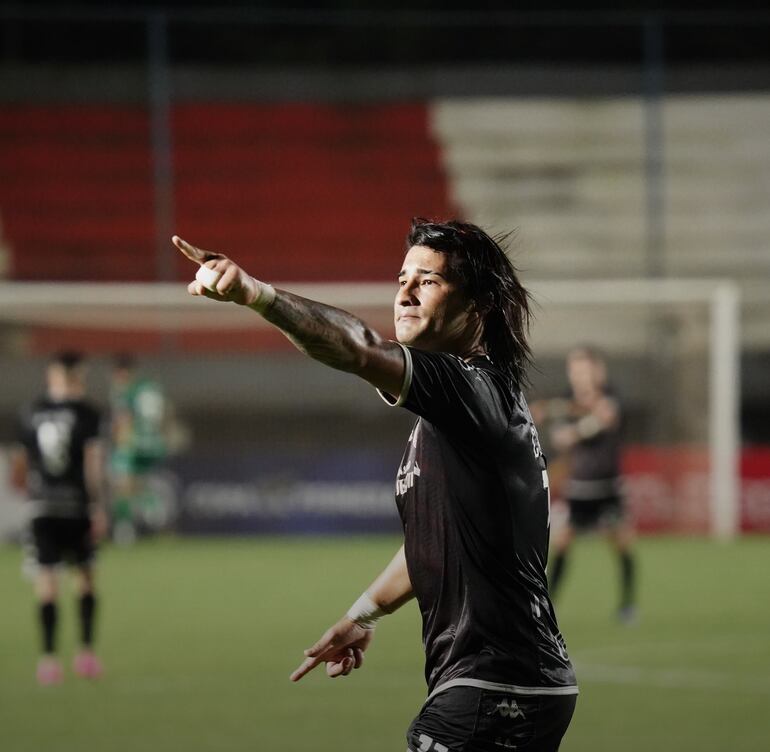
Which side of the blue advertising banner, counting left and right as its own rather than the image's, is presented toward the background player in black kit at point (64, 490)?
front

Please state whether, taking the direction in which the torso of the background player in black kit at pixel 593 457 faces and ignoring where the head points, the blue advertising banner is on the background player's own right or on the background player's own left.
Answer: on the background player's own right

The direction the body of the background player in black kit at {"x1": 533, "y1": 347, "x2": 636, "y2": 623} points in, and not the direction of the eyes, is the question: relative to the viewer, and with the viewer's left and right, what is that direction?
facing the viewer and to the left of the viewer

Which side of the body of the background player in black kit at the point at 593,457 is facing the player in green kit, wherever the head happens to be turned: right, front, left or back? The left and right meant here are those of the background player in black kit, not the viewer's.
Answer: right

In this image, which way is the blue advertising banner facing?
toward the camera

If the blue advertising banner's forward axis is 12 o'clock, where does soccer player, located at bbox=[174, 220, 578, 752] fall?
The soccer player is roughly at 12 o'clock from the blue advertising banner.

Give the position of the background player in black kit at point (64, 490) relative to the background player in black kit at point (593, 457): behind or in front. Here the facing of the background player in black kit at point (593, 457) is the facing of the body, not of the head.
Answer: in front

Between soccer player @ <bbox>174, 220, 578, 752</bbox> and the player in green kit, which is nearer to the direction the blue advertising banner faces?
the soccer player

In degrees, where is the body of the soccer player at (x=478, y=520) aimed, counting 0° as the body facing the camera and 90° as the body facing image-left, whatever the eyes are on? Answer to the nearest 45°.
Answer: approximately 90°
